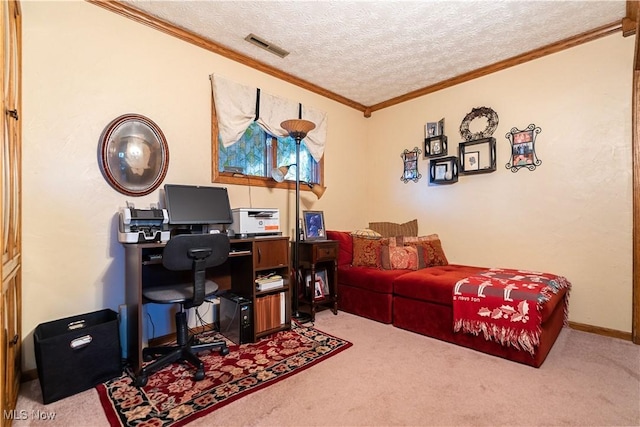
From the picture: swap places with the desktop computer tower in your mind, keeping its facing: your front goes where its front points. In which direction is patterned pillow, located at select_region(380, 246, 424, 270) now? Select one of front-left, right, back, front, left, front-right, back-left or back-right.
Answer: front-left

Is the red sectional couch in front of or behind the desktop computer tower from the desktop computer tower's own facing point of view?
in front

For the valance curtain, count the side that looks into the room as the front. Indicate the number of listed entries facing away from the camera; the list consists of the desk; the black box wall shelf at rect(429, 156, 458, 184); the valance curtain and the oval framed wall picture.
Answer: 0

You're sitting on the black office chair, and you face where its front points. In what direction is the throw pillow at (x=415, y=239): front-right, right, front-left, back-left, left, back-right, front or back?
back-right

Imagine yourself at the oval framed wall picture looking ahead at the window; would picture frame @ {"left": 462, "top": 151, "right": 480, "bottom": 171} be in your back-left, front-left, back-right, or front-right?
front-right

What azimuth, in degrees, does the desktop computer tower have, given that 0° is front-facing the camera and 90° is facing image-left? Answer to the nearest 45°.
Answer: approximately 315°

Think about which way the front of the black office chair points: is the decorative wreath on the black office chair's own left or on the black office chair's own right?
on the black office chair's own right

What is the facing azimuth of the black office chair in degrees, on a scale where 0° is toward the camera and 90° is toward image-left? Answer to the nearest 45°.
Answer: approximately 135°

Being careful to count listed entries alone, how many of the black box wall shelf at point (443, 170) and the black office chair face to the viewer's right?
0

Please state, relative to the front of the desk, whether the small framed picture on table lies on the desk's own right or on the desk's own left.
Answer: on the desk's own left

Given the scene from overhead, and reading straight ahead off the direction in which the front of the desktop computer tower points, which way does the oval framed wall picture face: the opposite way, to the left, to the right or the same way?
the same way

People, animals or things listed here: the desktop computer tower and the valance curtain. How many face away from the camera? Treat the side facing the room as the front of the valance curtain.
0

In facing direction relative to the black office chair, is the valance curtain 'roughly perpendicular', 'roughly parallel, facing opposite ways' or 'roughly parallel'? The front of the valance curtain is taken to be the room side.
roughly parallel, facing opposite ways

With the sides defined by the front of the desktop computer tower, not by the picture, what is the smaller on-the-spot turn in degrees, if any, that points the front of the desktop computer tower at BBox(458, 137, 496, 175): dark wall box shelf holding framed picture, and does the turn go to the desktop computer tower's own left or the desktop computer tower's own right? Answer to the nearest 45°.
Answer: approximately 45° to the desktop computer tower's own left

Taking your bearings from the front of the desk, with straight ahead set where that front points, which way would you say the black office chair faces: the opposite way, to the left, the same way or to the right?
the opposite way

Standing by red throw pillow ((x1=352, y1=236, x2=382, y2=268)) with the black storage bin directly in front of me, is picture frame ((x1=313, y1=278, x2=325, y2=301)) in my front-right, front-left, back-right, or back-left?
front-right

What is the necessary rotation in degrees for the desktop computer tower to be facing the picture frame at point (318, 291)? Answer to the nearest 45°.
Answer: approximately 90° to its left

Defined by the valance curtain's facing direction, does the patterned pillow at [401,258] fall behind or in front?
in front

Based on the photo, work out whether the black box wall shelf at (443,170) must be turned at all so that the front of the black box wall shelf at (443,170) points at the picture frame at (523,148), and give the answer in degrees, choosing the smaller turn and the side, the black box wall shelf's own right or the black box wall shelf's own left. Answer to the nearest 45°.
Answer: approximately 135° to the black box wall shelf's own left

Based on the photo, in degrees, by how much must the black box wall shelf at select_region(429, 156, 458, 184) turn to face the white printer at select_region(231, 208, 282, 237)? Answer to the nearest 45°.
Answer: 0° — it already faces it

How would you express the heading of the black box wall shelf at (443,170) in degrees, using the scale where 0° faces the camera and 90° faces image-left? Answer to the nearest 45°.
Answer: approximately 45°

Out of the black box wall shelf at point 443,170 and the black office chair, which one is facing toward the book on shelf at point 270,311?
the black box wall shelf

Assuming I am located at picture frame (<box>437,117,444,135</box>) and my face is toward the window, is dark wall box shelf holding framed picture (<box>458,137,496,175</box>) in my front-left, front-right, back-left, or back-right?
back-left
